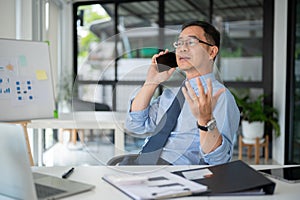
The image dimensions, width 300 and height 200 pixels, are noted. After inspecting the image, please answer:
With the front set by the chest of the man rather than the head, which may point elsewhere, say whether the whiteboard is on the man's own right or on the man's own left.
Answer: on the man's own right

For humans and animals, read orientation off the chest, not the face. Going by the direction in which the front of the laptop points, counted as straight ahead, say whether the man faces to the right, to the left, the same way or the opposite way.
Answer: the opposite way

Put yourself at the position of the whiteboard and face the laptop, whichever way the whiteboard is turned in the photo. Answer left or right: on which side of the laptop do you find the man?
left

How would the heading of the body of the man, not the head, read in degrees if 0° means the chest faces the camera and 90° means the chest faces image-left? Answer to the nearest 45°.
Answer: approximately 45°

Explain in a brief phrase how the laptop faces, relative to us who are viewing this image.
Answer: facing away from the viewer and to the right of the viewer

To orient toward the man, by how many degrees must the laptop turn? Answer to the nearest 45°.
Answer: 0° — it already faces them

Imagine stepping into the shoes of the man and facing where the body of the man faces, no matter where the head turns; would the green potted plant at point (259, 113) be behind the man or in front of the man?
behind

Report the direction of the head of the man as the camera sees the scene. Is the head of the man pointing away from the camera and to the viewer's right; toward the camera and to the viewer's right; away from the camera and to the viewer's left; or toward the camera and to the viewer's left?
toward the camera and to the viewer's left

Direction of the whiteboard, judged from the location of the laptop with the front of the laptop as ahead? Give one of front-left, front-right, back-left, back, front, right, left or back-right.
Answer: front-left
